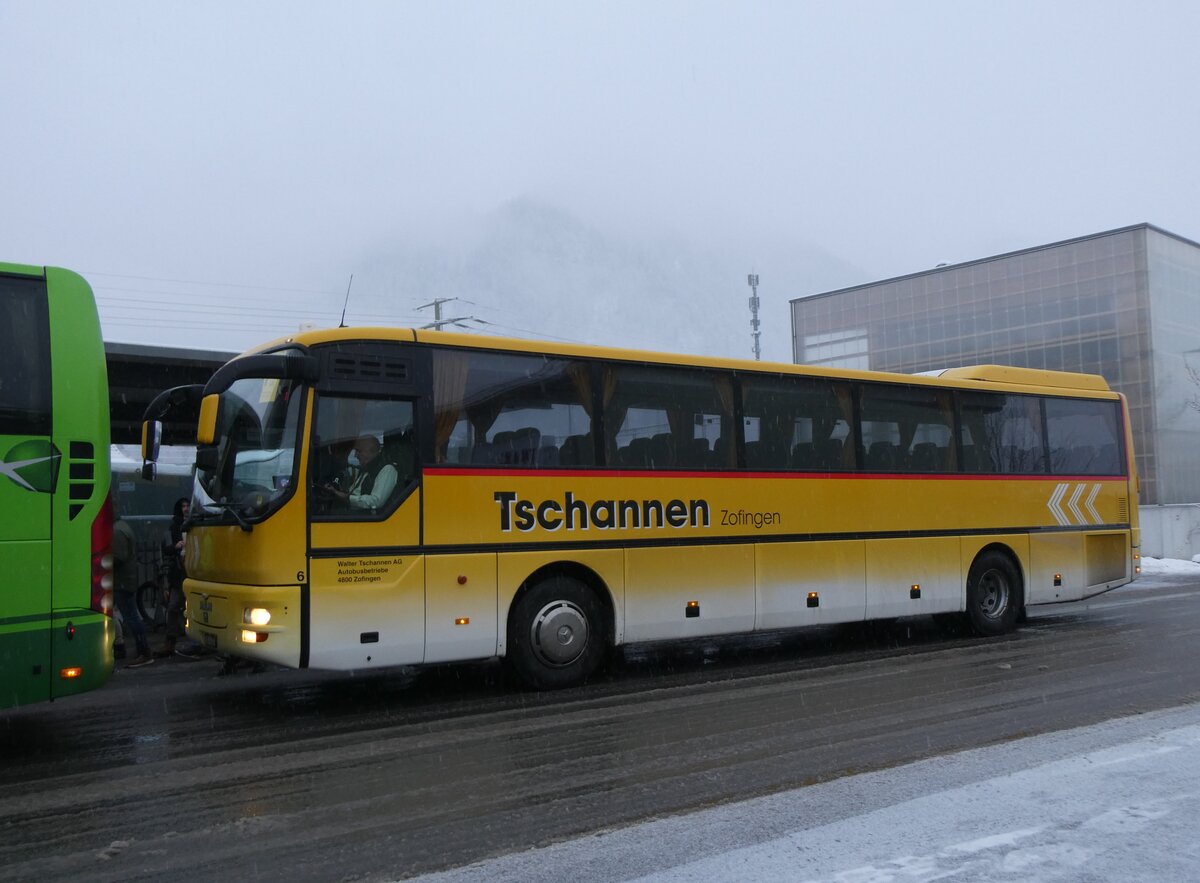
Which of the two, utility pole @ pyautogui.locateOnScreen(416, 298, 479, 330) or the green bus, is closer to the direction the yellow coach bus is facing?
the green bus

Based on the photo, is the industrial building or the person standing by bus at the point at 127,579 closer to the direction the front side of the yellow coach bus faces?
the person standing by bus

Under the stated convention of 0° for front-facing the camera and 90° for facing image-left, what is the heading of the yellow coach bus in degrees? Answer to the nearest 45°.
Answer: approximately 45°

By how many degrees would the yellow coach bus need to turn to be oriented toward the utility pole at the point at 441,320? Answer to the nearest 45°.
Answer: approximately 135° to its right

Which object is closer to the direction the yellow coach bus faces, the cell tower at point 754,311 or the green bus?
the green bus
